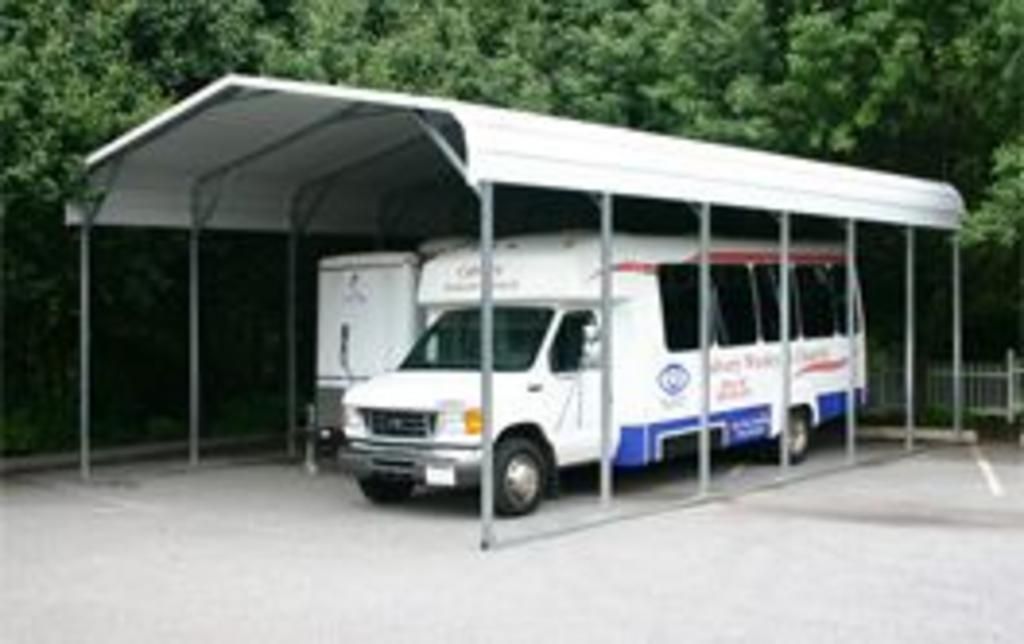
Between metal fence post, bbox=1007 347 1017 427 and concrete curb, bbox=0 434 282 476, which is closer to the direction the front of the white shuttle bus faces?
the concrete curb

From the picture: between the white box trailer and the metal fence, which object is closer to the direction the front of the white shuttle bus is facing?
the white box trailer

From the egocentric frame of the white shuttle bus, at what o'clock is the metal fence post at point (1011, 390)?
The metal fence post is roughly at 6 o'clock from the white shuttle bus.

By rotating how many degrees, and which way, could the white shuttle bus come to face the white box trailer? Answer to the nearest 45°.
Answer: approximately 90° to its right

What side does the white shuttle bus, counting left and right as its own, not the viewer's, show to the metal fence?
back

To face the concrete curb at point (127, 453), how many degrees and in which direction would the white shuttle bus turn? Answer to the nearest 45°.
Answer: approximately 90° to its right

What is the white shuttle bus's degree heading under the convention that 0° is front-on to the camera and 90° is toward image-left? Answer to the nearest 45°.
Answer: approximately 45°
